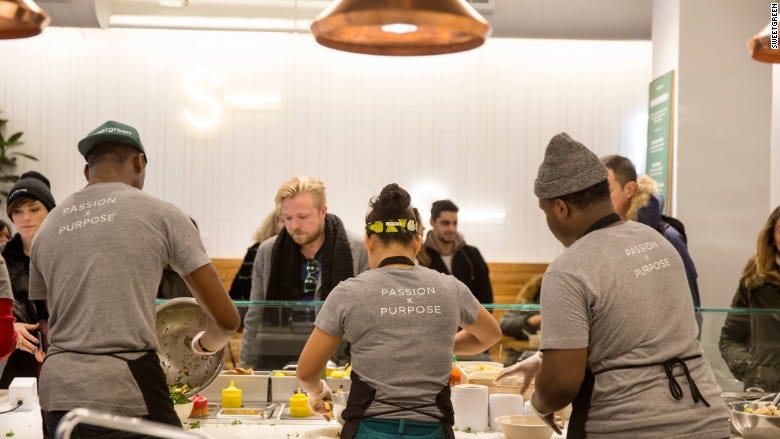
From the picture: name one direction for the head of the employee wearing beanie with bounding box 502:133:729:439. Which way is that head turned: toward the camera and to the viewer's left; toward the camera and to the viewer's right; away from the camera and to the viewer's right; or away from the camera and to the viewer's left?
away from the camera and to the viewer's left

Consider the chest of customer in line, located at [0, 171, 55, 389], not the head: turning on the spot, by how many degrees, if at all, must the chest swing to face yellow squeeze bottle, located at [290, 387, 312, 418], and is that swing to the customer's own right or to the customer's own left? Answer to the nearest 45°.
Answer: approximately 45° to the customer's own left

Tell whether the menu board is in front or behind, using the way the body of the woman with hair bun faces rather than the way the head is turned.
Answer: in front

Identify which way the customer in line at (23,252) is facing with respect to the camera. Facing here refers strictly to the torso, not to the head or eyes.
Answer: toward the camera

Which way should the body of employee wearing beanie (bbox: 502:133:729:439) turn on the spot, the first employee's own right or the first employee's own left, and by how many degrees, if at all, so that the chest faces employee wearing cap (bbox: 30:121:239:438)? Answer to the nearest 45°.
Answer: approximately 45° to the first employee's own left

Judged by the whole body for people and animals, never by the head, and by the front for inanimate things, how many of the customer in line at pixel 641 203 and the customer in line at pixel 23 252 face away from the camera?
0

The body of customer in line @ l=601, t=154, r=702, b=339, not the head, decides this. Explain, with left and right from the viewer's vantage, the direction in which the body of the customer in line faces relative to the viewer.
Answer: facing to the left of the viewer

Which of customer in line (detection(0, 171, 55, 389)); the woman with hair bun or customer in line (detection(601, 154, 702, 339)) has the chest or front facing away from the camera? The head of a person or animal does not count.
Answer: the woman with hair bun

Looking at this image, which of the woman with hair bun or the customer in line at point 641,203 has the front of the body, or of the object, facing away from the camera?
the woman with hair bun

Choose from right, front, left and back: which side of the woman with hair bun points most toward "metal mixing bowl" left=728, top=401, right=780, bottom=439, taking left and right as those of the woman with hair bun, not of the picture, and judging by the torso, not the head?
right

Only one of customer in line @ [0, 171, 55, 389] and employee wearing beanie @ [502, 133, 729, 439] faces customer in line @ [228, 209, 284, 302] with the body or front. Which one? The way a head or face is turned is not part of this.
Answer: the employee wearing beanie

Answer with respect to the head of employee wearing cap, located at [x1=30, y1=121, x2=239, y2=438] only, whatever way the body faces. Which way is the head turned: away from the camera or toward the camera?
away from the camera

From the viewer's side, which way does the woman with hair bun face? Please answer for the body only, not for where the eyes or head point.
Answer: away from the camera

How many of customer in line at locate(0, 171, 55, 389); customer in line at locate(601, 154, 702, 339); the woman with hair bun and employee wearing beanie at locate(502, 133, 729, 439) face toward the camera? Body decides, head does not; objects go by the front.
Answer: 1

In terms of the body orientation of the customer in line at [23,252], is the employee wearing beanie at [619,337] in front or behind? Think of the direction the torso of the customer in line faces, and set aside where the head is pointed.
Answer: in front
